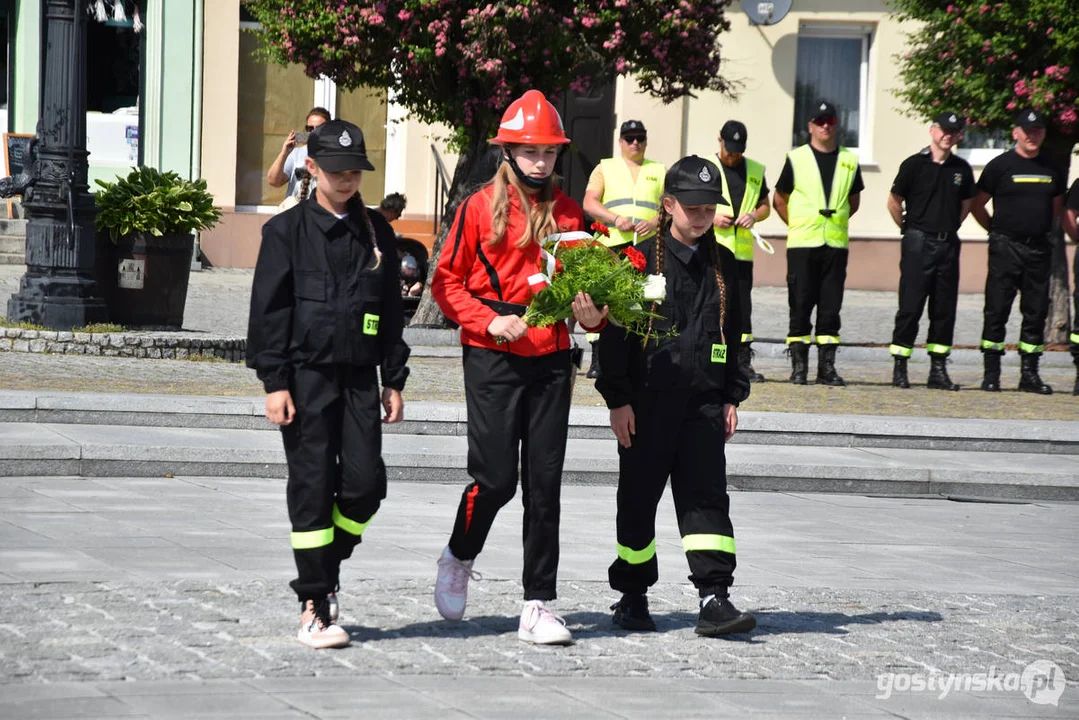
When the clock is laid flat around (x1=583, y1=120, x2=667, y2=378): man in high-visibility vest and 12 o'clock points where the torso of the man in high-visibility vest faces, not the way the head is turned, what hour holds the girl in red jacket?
The girl in red jacket is roughly at 12 o'clock from the man in high-visibility vest.

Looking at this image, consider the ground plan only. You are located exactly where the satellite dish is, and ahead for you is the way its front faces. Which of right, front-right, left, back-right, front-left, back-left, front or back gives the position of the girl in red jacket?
front

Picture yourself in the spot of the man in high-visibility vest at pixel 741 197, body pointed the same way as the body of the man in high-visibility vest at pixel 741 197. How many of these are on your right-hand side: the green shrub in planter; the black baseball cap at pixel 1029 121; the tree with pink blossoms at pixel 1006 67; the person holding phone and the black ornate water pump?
3

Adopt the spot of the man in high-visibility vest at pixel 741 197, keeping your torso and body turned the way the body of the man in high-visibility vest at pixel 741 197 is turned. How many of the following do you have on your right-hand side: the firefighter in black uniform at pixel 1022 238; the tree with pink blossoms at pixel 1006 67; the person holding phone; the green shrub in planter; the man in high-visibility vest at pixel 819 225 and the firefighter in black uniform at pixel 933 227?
2

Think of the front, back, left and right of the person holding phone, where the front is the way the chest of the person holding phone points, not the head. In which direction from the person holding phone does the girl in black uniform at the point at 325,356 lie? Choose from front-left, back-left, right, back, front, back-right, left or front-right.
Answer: front-left

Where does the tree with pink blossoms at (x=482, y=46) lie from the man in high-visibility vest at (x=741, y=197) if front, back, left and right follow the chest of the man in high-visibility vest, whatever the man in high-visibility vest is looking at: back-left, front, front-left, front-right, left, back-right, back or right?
back-right

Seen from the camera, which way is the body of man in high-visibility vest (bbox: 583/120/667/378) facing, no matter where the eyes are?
toward the camera

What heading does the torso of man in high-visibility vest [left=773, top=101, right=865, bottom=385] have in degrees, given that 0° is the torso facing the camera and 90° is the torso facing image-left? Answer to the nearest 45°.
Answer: approximately 0°

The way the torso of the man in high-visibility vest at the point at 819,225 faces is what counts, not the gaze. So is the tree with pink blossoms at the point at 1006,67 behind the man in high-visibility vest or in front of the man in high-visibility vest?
behind

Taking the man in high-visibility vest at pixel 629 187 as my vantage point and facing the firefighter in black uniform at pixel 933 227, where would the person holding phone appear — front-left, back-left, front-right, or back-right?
back-left

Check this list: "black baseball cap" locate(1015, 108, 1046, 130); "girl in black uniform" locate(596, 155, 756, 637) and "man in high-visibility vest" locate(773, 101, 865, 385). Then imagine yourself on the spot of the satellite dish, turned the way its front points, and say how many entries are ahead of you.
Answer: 3

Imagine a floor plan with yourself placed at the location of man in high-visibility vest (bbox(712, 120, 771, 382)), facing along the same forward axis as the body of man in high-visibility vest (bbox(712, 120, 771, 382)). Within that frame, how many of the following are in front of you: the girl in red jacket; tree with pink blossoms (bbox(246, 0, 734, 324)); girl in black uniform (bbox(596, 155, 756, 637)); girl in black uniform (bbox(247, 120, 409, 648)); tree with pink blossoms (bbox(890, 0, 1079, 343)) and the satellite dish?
3

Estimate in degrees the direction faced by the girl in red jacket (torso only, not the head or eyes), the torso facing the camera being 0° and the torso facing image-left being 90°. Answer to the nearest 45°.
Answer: approximately 315°

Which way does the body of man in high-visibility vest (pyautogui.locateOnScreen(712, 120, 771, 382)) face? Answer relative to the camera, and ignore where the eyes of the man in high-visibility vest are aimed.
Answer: toward the camera
